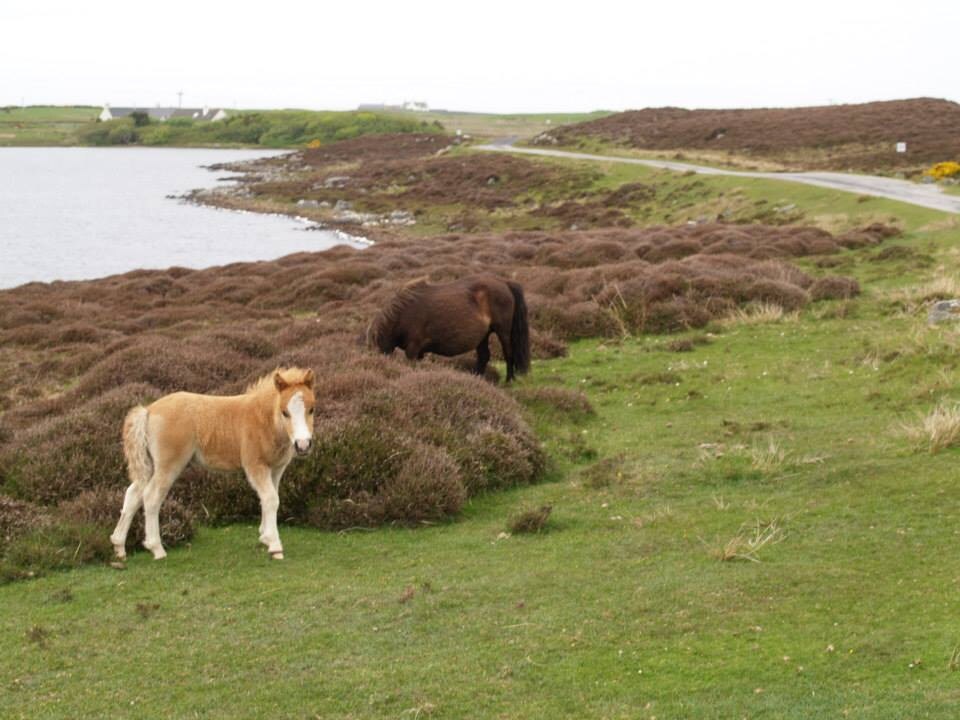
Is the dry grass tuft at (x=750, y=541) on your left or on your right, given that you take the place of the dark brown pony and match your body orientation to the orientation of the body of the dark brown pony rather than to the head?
on your left

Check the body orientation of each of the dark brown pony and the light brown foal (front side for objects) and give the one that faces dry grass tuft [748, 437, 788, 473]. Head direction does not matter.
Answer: the light brown foal

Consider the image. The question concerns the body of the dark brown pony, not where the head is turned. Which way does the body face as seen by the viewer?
to the viewer's left

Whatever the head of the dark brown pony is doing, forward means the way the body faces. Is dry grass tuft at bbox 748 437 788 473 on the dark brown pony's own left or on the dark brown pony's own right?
on the dark brown pony's own left

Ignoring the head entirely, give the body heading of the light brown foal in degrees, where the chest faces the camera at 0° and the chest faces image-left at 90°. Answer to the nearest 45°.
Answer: approximately 270°

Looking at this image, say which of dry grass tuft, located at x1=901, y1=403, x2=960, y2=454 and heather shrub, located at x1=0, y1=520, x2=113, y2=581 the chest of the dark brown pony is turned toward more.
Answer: the heather shrub

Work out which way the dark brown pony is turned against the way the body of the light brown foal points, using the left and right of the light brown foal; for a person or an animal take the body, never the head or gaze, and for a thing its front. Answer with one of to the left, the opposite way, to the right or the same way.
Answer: the opposite way

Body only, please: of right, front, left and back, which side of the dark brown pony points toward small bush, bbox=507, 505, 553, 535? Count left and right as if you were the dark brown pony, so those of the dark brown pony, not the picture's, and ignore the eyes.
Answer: left

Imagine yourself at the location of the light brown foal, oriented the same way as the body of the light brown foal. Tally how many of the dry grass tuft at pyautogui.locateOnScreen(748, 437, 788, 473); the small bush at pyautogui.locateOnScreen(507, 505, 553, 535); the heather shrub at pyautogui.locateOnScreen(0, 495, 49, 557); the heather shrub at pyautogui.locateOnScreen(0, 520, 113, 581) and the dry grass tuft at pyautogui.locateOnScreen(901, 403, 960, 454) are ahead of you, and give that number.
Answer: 3

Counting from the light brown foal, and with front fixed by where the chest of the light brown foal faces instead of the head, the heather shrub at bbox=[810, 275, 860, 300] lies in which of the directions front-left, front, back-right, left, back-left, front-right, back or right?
front-left

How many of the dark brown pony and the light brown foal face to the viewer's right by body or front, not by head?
1

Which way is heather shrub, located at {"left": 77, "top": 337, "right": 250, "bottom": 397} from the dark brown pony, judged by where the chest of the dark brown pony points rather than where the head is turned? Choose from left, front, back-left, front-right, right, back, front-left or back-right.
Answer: front

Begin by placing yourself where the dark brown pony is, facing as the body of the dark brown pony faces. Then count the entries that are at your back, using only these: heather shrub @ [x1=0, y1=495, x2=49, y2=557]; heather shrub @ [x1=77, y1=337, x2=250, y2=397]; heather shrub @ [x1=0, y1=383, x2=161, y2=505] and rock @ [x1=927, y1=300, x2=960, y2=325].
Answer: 1

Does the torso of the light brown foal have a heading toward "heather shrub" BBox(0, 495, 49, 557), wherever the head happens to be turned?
no

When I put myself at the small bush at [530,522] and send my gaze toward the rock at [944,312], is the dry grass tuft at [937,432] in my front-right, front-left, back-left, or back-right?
front-right

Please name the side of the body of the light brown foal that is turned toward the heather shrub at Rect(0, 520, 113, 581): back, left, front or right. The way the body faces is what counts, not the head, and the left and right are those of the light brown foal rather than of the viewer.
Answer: back

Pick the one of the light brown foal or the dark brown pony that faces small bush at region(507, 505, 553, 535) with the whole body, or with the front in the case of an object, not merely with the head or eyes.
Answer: the light brown foal
